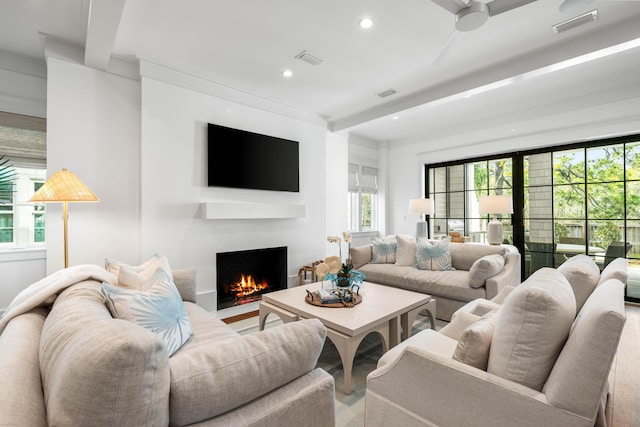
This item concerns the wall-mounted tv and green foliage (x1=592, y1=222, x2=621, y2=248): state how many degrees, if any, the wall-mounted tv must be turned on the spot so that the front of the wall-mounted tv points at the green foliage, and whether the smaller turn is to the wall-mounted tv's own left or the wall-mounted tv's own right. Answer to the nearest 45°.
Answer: approximately 45° to the wall-mounted tv's own left

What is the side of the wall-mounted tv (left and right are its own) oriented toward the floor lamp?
right

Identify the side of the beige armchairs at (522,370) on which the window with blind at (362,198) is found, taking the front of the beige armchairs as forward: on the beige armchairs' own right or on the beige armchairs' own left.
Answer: on the beige armchairs' own right

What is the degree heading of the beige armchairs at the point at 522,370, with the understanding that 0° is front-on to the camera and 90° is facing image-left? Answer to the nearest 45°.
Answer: approximately 90°

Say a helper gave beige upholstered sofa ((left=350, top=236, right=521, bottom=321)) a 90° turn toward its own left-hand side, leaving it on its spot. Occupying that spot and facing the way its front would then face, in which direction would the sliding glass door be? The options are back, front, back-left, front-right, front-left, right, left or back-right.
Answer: left

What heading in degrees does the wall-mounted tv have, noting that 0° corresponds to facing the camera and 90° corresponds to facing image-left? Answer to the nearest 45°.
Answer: approximately 315°

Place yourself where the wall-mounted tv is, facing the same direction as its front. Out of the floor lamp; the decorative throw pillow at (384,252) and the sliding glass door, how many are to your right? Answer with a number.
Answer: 1

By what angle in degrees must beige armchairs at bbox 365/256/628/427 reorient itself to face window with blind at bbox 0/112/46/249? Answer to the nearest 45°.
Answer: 0° — it already faces it

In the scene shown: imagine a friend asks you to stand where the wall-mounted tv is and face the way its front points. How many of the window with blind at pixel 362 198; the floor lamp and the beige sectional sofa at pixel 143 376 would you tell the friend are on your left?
1

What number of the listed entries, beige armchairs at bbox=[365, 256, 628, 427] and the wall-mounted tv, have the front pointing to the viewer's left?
1

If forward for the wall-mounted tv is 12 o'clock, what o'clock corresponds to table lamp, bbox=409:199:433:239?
The table lamp is roughly at 10 o'clock from the wall-mounted tv.

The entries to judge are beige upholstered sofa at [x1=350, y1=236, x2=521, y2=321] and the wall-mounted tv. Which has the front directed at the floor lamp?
the beige upholstered sofa

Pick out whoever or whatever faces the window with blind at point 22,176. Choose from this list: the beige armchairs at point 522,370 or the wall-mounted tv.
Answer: the beige armchairs
